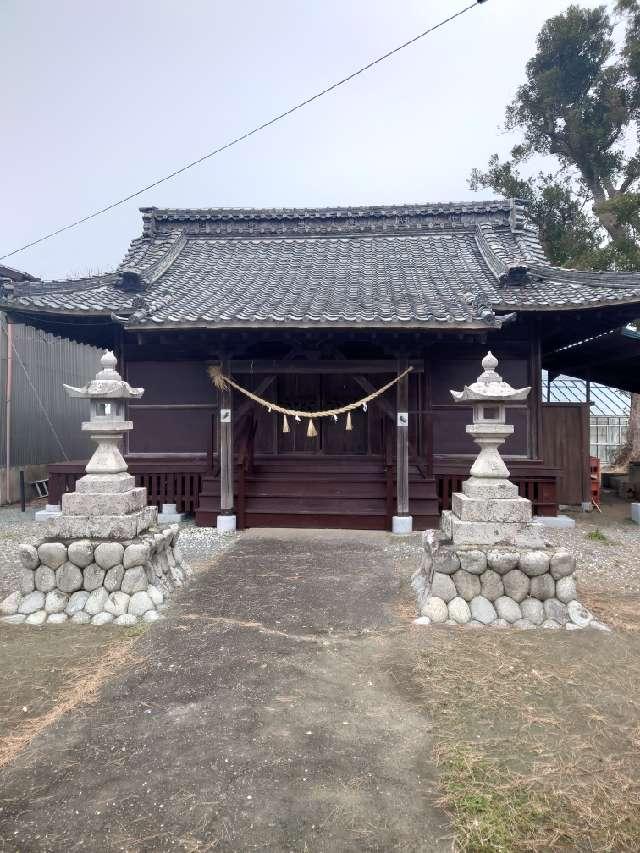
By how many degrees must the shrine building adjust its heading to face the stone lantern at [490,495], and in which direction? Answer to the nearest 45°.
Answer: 0° — it already faces it

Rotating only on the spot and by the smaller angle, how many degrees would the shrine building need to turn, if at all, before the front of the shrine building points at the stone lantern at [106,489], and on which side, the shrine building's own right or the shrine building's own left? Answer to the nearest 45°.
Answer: approximately 45° to the shrine building's own right

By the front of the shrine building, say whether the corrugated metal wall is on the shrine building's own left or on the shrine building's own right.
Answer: on the shrine building's own right

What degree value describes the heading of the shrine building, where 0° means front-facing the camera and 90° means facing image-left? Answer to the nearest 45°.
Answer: approximately 0°

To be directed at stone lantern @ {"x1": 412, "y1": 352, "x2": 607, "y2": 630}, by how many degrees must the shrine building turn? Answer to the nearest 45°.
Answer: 0° — it already faces it

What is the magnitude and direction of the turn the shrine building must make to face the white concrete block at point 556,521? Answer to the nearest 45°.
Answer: approximately 90° to its left
